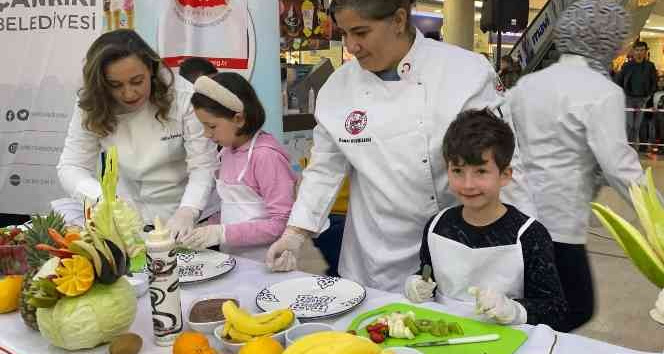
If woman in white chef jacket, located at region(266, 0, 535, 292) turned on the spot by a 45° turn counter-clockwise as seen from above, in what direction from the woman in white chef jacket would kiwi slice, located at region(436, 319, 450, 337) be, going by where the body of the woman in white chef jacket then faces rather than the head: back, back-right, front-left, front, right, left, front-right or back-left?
front

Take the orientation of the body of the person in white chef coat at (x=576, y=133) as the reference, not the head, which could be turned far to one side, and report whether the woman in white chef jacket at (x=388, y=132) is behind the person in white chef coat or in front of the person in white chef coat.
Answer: behind

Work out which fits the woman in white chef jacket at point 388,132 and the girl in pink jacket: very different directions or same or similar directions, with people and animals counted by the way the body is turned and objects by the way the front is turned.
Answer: same or similar directions

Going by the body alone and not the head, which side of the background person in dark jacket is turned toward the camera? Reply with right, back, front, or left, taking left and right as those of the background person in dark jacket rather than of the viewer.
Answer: front

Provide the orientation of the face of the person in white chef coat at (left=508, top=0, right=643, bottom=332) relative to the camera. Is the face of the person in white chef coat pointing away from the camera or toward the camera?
away from the camera

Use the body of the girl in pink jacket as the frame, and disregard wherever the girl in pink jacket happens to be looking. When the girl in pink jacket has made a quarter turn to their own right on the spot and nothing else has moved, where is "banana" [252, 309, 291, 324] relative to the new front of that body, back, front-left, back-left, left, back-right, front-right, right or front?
back-left

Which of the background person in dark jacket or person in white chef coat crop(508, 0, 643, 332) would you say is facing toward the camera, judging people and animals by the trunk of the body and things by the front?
the background person in dark jacket

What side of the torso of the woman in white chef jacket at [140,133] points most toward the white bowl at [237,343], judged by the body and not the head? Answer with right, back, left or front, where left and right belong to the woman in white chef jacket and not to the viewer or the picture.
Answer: front

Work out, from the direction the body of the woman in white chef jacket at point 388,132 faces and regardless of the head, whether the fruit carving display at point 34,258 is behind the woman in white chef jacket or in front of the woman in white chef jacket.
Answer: in front

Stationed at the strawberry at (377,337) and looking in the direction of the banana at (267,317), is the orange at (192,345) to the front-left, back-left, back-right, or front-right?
front-left

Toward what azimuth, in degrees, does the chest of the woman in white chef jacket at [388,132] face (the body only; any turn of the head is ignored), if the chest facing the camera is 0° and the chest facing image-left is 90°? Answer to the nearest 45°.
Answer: approximately 45°

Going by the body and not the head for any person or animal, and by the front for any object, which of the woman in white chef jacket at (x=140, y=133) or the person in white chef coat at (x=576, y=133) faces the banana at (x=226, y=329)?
the woman in white chef jacket

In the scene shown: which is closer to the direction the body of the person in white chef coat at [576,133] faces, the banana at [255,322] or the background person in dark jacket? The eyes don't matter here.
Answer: the background person in dark jacket

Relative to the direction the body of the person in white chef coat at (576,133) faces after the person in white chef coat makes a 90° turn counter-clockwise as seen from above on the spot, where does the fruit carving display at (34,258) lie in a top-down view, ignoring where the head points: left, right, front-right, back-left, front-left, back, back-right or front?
left

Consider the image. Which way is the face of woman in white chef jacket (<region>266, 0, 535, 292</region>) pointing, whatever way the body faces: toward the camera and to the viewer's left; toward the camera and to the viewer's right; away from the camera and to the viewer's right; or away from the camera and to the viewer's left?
toward the camera and to the viewer's left

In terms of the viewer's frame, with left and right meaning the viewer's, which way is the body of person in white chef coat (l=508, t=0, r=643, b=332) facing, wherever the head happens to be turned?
facing away from the viewer and to the right of the viewer

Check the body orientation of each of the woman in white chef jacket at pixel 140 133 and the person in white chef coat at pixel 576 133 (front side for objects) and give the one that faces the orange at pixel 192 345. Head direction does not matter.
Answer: the woman in white chef jacket

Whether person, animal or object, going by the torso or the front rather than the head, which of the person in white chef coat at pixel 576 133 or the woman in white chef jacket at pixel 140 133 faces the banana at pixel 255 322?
the woman in white chef jacket

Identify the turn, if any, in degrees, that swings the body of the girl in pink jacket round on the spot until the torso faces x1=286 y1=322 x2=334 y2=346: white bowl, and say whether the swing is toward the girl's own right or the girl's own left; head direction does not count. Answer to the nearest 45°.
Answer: approximately 45° to the girl's own left
